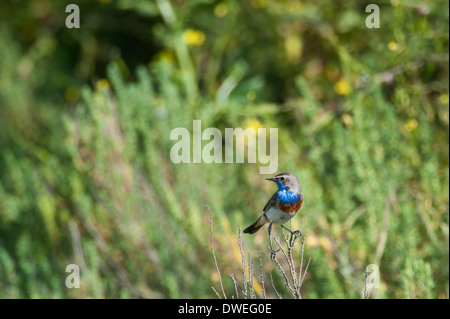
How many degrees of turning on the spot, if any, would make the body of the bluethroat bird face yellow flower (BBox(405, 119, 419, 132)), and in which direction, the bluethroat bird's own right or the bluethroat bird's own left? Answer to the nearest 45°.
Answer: approximately 135° to the bluethroat bird's own left
